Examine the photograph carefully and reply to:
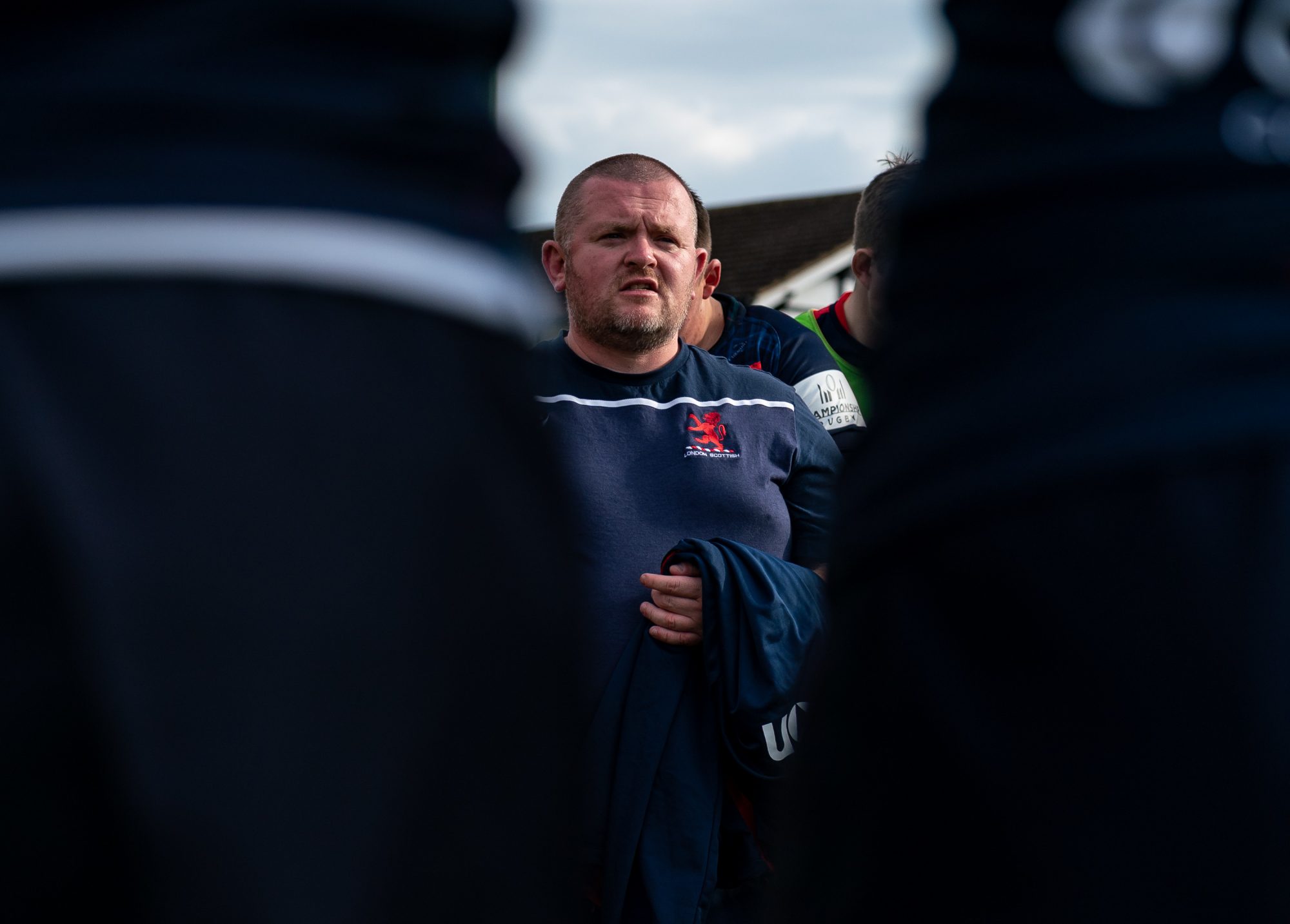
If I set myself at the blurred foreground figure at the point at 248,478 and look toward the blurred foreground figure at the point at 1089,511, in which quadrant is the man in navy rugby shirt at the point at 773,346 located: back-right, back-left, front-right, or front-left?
front-left

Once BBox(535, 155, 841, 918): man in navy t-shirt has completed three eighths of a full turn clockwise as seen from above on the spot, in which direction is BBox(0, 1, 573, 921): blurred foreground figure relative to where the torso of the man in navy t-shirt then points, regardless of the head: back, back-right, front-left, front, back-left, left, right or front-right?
back-left

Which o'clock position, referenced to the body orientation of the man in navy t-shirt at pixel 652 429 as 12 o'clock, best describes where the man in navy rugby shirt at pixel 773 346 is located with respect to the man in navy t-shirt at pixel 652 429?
the man in navy rugby shirt at pixel 773 346 is roughly at 7 o'clock from the man in navy t-shirt at pixel 652 429.

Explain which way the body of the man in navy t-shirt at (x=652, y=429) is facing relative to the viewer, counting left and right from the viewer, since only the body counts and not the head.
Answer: facing the viewer

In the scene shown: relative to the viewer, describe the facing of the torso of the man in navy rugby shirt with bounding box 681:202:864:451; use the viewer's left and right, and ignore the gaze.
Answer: facing the viewer and to the left of the viewer

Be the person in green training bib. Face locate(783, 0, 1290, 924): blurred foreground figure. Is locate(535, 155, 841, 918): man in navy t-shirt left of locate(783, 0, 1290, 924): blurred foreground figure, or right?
right

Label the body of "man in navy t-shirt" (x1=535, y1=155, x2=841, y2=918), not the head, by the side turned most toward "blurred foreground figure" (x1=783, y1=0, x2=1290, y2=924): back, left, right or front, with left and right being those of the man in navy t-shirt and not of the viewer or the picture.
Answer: front

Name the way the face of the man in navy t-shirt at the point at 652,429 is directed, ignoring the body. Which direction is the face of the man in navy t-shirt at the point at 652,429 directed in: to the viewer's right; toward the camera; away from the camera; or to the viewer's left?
toward the camera
